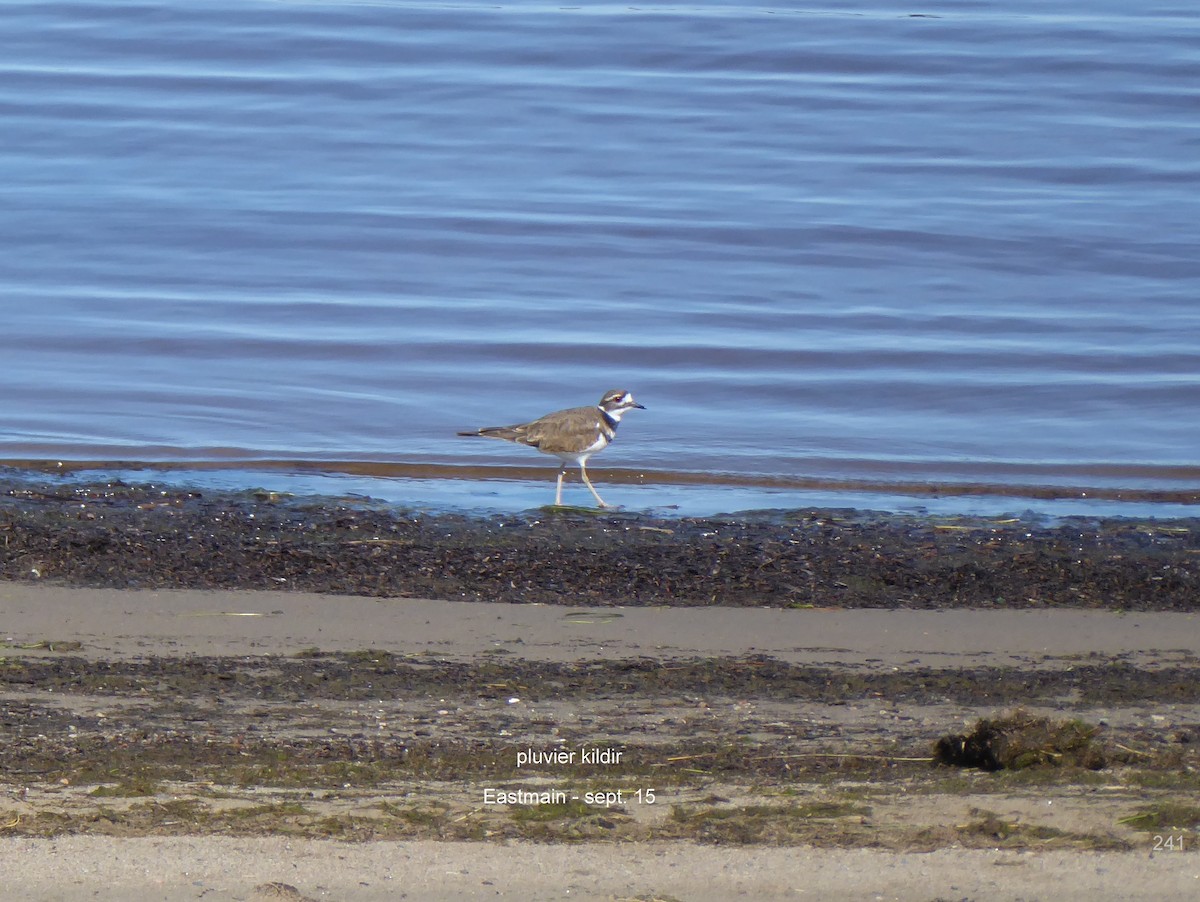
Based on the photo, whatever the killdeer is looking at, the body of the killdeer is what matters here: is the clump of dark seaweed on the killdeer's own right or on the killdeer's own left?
on the killdeer's own right

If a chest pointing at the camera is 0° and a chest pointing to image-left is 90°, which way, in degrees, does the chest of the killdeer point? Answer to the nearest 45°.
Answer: approximately 270°
